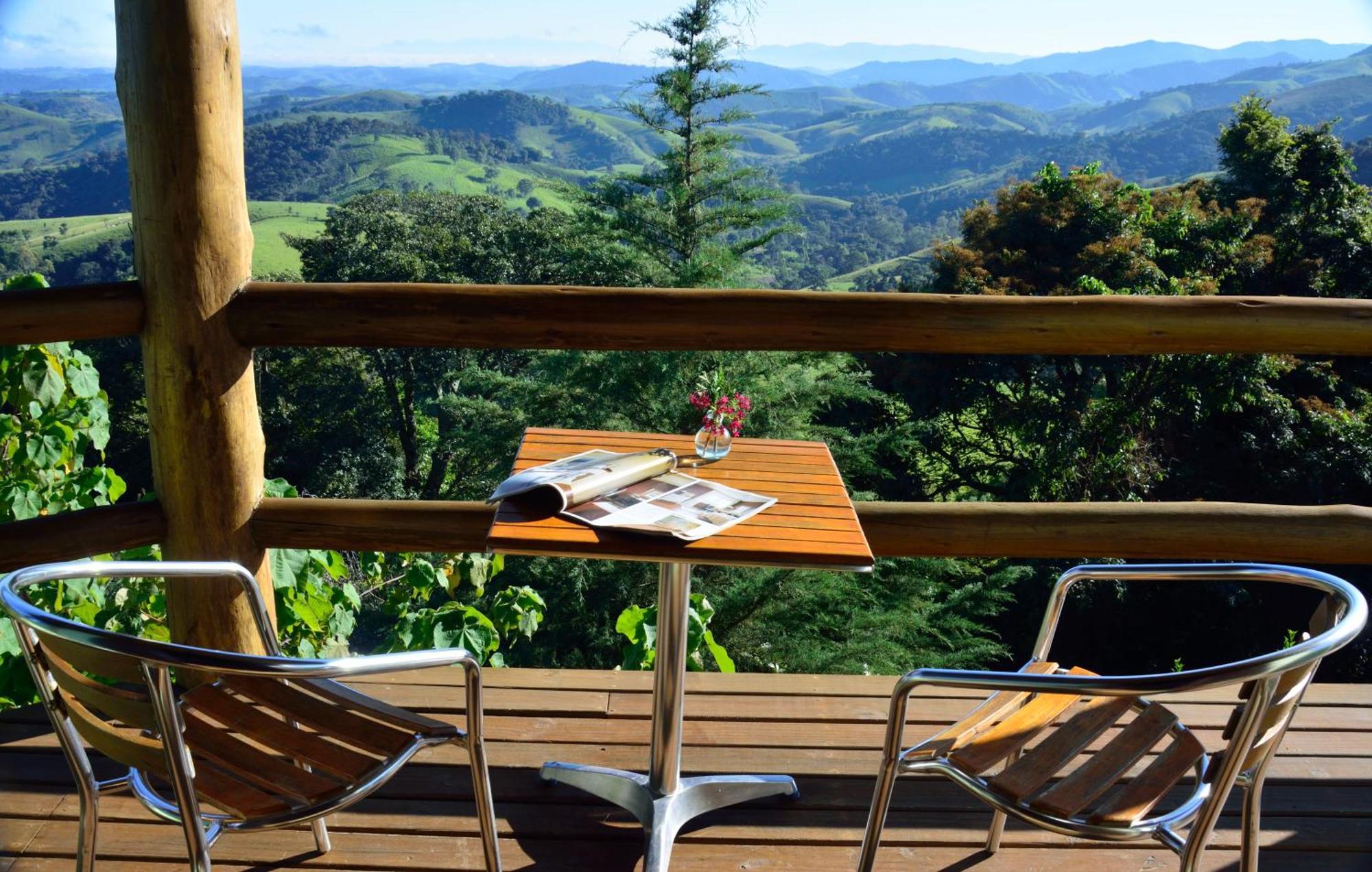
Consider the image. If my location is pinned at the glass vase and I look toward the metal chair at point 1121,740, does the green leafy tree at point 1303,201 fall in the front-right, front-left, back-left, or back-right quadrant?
back-left

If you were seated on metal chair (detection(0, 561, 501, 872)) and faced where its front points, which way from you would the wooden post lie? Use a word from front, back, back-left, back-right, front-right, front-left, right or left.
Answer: front-left

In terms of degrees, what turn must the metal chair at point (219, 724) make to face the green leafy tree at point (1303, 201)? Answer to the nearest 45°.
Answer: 0° — it already faces it

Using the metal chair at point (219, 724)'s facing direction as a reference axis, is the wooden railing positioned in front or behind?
in front

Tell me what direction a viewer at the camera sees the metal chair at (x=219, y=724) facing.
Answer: facing away from the viewer and to the right of the viewer
